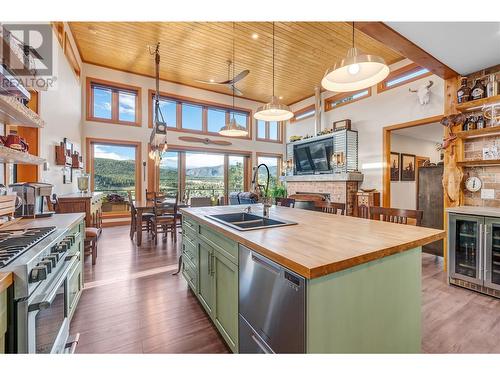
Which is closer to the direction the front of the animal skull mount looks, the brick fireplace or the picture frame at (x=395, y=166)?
the brick fireplace

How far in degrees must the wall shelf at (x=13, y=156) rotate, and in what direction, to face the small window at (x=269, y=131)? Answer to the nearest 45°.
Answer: approximately 45° to its left

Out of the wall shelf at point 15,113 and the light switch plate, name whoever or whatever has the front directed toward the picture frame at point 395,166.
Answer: the wall shelf

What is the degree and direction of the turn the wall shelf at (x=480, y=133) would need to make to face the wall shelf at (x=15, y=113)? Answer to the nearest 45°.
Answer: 0° — it already faces it

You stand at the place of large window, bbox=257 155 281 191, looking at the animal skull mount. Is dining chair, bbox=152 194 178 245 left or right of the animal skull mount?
right

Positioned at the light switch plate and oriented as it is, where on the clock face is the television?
The television is roughly at 4 o'clock from the light switch plate.

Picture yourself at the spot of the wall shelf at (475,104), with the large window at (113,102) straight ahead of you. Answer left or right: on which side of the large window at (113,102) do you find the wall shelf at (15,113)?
left

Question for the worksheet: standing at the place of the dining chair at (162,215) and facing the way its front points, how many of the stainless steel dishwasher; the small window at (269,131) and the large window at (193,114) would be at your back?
1

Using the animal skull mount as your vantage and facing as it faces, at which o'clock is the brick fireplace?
The brick fireplace is roughly at 2 o'clock from the animal skull mount.

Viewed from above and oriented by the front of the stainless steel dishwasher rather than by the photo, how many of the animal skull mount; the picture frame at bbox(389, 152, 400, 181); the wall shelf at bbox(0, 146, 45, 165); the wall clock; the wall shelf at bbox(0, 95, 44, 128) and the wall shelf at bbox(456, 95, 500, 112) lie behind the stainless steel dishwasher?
4

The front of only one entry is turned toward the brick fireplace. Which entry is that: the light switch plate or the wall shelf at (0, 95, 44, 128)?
the wall shelf

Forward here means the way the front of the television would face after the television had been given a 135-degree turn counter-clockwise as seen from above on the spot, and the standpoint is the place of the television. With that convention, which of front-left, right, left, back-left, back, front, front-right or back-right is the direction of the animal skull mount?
front-right

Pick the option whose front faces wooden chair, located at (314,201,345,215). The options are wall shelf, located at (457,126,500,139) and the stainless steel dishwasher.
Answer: the wall shelf

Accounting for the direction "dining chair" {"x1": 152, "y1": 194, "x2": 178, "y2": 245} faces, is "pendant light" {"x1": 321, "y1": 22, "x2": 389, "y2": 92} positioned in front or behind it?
behind

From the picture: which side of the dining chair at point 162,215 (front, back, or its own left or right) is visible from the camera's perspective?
back

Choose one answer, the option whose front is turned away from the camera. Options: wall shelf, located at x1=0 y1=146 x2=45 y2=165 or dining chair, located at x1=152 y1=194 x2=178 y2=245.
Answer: the dining chair
